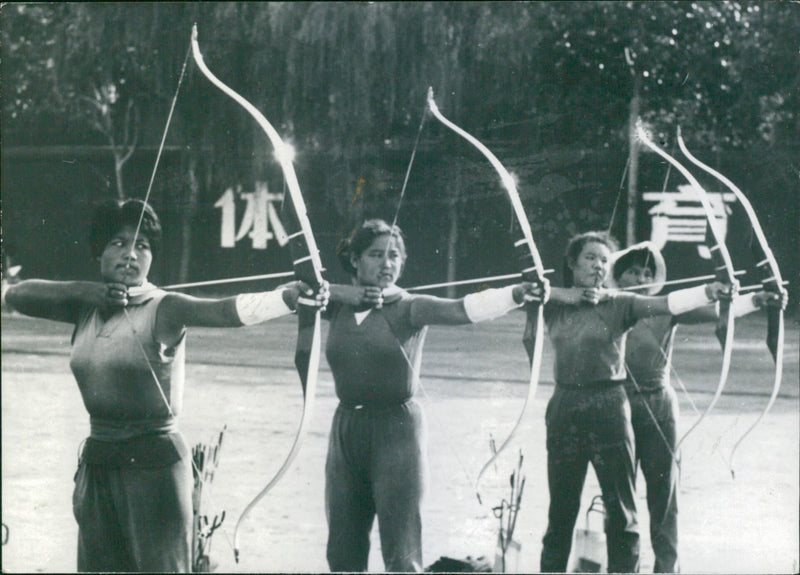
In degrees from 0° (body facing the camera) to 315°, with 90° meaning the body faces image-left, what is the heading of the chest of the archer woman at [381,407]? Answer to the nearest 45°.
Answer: approximately 0°

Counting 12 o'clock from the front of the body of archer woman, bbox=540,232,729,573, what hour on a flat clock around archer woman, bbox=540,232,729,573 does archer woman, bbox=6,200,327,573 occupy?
archer woman, bbox=6,200,327,573 is roughly at 2 o'clock from archer woman, bbox=540,232,729,573.

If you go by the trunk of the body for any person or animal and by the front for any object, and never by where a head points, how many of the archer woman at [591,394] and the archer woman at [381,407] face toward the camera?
2

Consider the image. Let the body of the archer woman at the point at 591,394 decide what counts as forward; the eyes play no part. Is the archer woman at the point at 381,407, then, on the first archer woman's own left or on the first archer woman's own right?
on the first archer woman's own right

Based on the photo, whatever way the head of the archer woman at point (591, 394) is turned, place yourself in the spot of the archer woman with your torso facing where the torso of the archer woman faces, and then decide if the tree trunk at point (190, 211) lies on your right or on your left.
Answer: on your right

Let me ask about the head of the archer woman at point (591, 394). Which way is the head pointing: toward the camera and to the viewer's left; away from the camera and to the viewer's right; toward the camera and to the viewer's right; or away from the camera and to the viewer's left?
toward the camera and to the viewer's right

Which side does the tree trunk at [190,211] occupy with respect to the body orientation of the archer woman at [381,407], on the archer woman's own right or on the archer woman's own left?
on the archer woman's own right

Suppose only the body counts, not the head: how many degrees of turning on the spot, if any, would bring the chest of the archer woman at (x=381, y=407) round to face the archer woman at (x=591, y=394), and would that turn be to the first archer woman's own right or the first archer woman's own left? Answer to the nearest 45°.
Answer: approximately 135° to the first archer woman's own left
